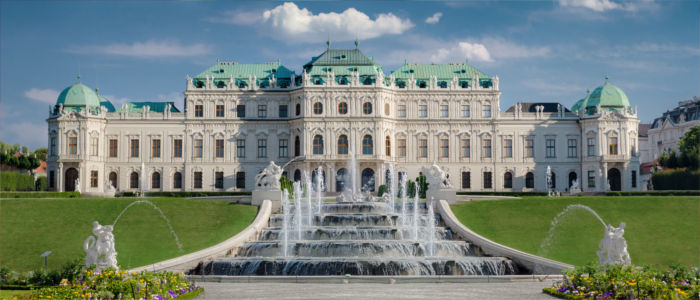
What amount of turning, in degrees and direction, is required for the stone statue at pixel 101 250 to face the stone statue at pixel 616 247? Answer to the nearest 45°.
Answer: approximately 45° to its left

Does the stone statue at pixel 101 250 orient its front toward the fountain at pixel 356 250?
yes

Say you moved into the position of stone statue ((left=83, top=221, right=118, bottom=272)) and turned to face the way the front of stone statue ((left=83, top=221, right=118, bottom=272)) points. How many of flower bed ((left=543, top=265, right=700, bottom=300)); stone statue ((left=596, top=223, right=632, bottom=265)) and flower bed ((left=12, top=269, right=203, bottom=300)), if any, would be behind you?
0

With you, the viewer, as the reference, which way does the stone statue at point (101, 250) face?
facing the viewer and to the right of the viewer
